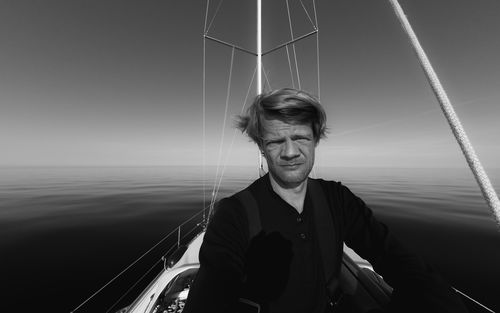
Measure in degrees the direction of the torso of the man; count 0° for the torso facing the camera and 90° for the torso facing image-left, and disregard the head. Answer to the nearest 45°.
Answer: approximately 0°
